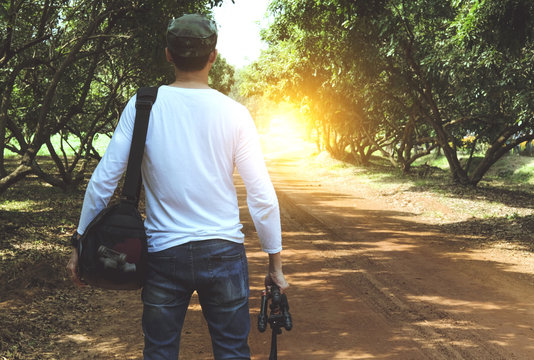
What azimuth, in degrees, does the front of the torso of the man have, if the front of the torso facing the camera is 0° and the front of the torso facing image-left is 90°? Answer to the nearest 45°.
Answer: approximately 180°

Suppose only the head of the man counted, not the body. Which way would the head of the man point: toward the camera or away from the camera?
away from the camera
